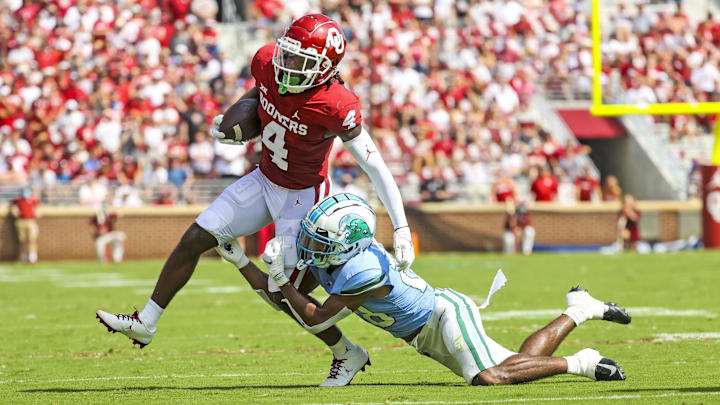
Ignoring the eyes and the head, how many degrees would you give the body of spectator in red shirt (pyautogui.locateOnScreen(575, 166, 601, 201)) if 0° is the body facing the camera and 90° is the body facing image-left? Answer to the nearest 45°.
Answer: approximately 0°

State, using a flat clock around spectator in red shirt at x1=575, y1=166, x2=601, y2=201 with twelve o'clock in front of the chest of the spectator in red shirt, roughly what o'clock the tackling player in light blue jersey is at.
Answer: The tackling player in light blue jersey is roughly at 12 o'clock from the spectator in red shirt.

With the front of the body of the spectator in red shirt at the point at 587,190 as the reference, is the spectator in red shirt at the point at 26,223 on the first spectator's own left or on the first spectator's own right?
on the first spectator's own right

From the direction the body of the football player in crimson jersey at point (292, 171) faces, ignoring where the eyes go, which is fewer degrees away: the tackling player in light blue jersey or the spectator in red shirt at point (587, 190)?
the tackling player in light blue jersey

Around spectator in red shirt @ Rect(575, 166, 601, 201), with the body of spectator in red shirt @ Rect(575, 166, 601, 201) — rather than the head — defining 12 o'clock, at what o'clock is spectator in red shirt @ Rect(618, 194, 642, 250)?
spectator in red shirt @ Rect(618, 194, 642, 250) is roughly at 11 o'clock from spectator in red shirt @ Rect(575, 166, 601, 201).

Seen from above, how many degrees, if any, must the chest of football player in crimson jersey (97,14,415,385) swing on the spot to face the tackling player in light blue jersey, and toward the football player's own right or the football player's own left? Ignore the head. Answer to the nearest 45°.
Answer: approximately 90° to the football player's own left

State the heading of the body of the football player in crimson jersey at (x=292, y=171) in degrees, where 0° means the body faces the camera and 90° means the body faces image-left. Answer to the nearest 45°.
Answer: approximately 45°

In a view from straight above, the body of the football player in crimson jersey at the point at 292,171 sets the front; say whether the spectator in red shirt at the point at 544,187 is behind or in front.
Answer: behind

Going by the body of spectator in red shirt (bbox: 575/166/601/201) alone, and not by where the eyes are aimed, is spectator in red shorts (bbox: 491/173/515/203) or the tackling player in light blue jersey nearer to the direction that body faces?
the tackling player in light blue jersey

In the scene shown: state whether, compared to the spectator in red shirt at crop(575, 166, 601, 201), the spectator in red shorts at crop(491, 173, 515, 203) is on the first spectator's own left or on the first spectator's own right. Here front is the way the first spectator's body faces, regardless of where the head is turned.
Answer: on the first spectator's own right
